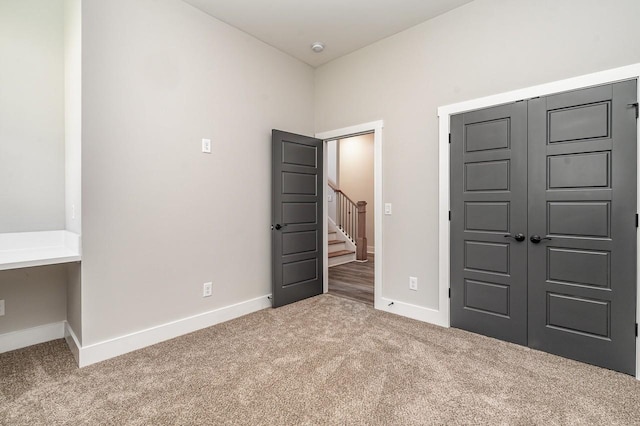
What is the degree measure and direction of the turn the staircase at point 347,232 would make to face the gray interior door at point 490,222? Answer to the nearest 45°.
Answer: approximately 45° to its right

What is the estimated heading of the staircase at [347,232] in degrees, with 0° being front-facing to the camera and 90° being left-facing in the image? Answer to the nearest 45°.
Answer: approximately 315°

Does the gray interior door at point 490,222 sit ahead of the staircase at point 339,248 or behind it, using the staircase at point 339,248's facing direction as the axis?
ahead

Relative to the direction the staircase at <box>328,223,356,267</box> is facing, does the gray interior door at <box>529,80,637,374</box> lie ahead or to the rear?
ahead

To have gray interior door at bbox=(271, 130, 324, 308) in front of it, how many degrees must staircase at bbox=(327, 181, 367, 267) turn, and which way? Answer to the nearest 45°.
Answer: approximately 45° to its right

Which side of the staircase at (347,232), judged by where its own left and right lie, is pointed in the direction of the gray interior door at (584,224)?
front

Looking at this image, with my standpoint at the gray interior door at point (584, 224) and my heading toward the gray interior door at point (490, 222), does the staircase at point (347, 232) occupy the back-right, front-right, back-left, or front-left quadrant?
front-right

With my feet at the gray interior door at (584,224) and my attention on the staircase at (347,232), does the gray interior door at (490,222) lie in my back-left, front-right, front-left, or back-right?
front-left

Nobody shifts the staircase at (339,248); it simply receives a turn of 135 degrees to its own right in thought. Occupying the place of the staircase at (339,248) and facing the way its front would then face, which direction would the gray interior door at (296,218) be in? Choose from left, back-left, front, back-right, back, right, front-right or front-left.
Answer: left

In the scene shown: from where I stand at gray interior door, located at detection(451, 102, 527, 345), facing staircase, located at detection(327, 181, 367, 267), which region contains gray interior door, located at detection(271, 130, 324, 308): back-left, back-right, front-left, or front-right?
front-left
